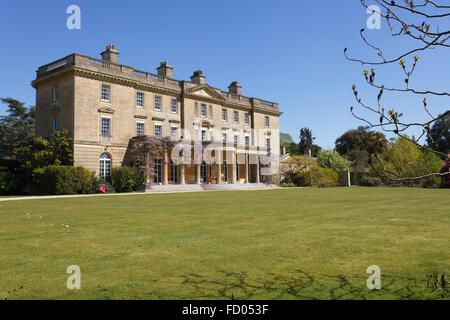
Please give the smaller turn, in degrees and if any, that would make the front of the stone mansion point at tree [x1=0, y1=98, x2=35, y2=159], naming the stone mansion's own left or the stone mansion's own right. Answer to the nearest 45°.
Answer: approximately 180°

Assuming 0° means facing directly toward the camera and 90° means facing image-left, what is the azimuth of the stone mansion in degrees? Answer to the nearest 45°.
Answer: approximately 315°

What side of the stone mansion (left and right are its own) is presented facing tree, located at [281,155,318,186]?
left

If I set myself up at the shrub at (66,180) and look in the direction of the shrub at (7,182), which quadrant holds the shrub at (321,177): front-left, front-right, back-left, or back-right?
back-right

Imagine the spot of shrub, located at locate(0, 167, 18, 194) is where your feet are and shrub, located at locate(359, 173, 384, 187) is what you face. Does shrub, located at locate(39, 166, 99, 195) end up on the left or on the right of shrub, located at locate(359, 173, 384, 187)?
right

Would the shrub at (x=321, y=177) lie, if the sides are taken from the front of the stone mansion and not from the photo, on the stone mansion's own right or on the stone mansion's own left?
on the stone mansion's own left

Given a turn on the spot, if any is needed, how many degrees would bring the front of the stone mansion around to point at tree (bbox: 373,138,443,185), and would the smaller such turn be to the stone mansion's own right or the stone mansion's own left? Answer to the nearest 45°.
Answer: approximately 45° to the stone mansion's own left

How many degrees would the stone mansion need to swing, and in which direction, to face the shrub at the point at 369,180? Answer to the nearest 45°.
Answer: approximately 45° to its left
